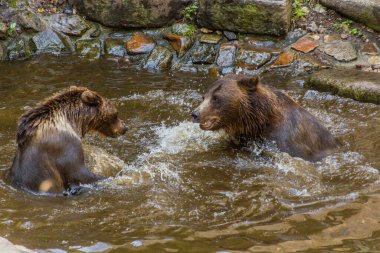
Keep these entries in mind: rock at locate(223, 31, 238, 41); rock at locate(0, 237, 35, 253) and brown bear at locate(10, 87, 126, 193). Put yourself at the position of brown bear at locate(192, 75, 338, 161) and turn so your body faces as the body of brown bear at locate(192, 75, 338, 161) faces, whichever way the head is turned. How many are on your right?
1

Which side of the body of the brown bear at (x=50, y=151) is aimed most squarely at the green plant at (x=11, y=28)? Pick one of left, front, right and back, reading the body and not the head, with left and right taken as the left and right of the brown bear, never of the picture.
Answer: left

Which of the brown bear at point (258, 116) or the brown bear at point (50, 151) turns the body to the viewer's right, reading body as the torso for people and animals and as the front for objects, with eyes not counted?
the brown bear at point (50, 151)

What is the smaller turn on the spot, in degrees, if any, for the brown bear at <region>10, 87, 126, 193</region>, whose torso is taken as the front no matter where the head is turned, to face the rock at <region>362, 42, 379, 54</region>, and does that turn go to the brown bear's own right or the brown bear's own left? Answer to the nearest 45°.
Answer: approximately 45° to the brown bear's own left

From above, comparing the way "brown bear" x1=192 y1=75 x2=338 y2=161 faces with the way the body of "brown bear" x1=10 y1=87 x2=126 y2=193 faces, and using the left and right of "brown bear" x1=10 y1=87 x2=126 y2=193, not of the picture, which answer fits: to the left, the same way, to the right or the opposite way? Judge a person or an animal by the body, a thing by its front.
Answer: the opposite way

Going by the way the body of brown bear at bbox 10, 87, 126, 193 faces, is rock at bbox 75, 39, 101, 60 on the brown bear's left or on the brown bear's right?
on the brown bear's left

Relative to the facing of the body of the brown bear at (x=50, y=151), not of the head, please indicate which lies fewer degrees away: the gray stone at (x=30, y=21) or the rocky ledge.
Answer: the rocky ledge

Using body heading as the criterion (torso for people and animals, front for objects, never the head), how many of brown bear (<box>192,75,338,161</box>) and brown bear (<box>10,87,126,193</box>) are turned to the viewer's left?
1

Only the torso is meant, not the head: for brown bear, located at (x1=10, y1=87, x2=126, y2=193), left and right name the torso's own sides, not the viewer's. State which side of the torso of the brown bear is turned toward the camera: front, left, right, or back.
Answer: right

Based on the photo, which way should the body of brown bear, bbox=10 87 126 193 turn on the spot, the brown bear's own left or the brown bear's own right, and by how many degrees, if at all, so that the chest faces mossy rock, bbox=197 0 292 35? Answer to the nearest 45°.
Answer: approximately 45° to the brown bear's own left

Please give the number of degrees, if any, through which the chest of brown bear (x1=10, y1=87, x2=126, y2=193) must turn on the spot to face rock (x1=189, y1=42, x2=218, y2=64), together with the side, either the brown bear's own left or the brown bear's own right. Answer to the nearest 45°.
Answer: approximately 45° to the brown bear's own left

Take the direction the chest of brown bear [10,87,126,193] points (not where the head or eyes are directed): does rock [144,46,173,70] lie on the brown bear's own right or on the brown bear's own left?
on the brown bear's own left

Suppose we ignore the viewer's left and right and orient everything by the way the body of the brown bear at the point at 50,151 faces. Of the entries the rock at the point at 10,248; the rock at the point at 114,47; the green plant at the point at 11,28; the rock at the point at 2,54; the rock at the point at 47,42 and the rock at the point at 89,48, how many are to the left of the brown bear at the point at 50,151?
5

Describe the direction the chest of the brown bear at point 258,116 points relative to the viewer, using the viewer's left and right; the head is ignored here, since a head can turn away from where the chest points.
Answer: facing to the left of the viewer

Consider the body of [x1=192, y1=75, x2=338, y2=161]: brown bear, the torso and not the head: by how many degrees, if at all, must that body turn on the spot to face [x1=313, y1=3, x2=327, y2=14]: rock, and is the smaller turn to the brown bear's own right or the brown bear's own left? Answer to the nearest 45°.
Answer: approximately 90° to the brown bear's own right

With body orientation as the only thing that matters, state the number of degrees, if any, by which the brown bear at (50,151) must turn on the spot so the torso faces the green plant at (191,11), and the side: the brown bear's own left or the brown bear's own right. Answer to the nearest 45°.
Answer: approximately 45° to the brown bear's own left

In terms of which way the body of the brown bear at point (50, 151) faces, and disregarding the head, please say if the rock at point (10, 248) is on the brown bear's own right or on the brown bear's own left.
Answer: on the brown bear's own right

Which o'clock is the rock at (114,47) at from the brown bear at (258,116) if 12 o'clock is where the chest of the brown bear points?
The rock is roughly at 2 o'clock from the brown bear.
